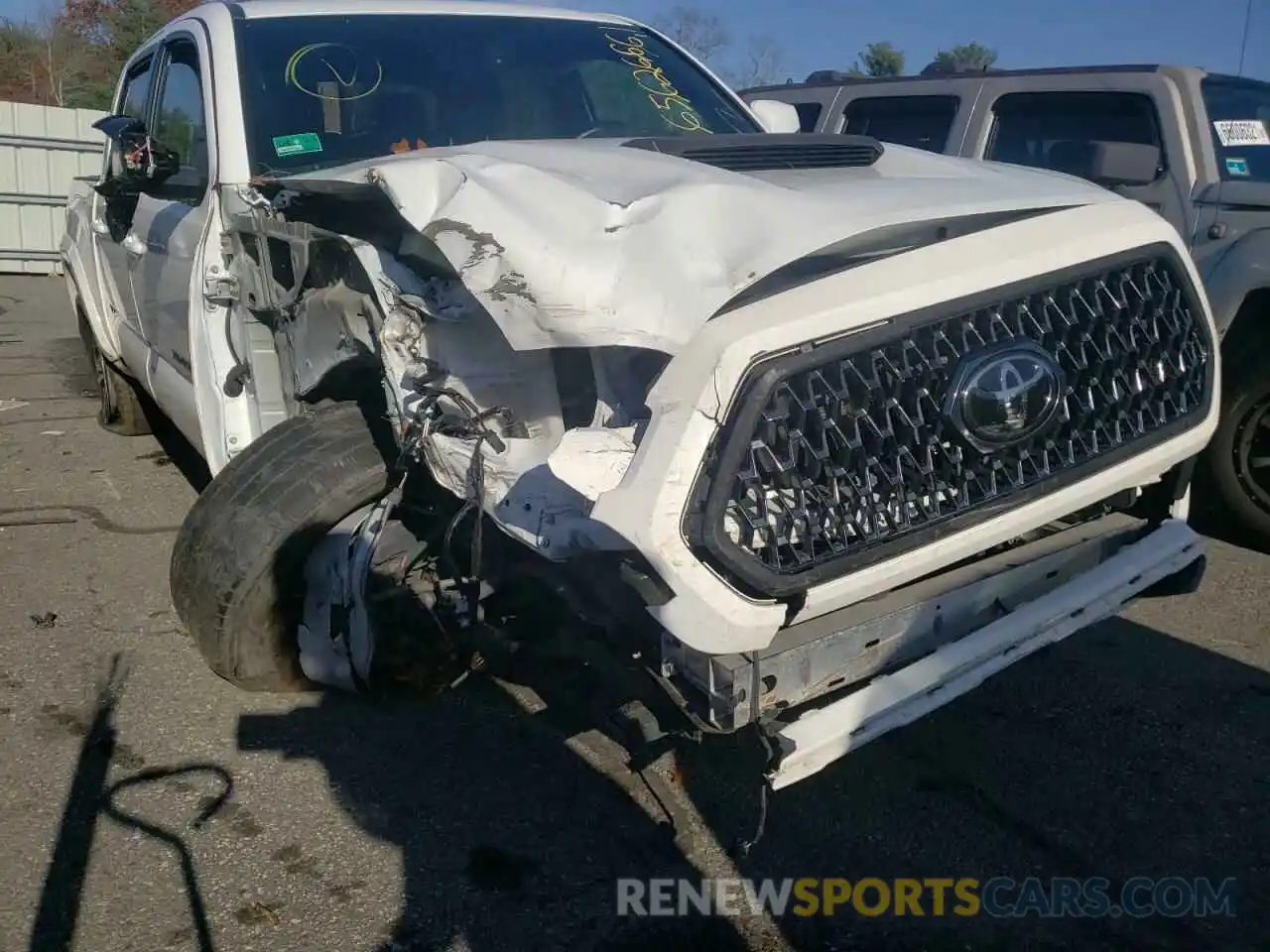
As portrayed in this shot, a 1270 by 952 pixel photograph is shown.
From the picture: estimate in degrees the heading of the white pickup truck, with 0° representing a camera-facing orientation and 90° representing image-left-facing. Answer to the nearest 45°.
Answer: approximately 315°

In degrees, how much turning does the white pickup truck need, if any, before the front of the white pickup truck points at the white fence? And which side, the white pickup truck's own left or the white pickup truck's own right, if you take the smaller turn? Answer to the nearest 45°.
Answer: approximately 180°

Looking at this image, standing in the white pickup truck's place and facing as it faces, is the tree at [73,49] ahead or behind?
behind
